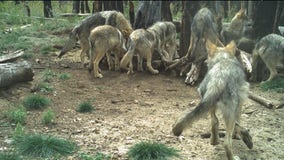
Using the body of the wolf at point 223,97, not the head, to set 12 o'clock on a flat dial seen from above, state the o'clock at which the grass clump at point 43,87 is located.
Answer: The grass clump is roughly at 10 o'clock from the wolf.

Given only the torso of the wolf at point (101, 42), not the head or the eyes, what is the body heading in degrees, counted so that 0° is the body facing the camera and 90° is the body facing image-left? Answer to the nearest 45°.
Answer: approximately 225°

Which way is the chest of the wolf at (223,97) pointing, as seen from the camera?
away from the camera

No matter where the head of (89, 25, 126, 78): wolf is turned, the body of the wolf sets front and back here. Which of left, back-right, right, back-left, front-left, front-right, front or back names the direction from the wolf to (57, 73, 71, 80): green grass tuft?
back

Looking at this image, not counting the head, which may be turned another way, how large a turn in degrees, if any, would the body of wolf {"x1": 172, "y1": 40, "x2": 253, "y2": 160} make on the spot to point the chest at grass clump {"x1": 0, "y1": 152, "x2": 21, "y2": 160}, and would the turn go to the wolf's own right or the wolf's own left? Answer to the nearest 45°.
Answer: approximately 90° to the wolf's own left

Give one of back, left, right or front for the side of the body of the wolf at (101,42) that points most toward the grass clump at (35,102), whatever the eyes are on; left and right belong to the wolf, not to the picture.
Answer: back

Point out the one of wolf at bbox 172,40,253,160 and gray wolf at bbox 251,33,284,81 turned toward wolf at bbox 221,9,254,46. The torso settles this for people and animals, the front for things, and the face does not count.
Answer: wolf at bbox 172,40,253,160

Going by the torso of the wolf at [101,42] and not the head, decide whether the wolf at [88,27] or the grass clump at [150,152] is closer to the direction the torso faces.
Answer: the wolf

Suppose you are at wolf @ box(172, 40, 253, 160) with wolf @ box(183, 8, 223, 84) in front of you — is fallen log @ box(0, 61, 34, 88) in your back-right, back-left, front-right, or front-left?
front-left

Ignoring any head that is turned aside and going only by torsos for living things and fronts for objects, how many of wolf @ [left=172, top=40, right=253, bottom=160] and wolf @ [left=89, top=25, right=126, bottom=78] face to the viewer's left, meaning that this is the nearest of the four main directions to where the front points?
0
